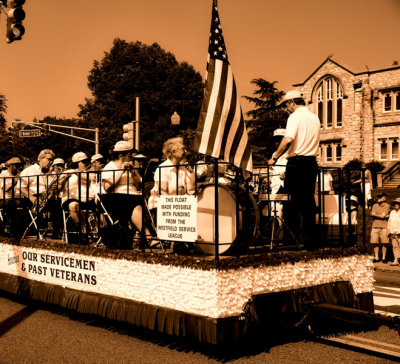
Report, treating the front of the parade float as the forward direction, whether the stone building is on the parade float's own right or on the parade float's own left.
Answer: on the parade float's own left

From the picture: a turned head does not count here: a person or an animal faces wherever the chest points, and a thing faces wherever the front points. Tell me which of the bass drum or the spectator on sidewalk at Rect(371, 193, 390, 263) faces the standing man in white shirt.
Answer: the spectator on sidewalk

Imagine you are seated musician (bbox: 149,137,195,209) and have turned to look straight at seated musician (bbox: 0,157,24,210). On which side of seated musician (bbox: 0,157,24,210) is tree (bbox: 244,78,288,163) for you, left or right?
right

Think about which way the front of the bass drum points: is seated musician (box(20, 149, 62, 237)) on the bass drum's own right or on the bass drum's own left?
on the bass drum's own right

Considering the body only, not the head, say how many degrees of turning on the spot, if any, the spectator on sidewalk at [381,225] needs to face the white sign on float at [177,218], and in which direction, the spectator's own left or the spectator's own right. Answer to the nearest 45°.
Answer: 0° — they already face it

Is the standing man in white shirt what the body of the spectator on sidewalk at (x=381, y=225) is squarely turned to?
yes

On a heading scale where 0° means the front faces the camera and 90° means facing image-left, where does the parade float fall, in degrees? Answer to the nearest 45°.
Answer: approximately 315°

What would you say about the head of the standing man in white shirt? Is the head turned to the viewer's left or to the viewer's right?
to the viewer's left

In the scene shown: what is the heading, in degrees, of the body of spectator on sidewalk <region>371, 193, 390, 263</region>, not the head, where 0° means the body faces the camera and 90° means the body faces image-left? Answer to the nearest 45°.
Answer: approximately 0°

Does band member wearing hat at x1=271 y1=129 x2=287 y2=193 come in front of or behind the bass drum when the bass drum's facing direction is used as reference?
behind
